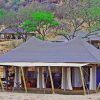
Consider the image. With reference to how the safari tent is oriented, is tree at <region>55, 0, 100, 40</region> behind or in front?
behind

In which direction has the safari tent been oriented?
toward the camera
